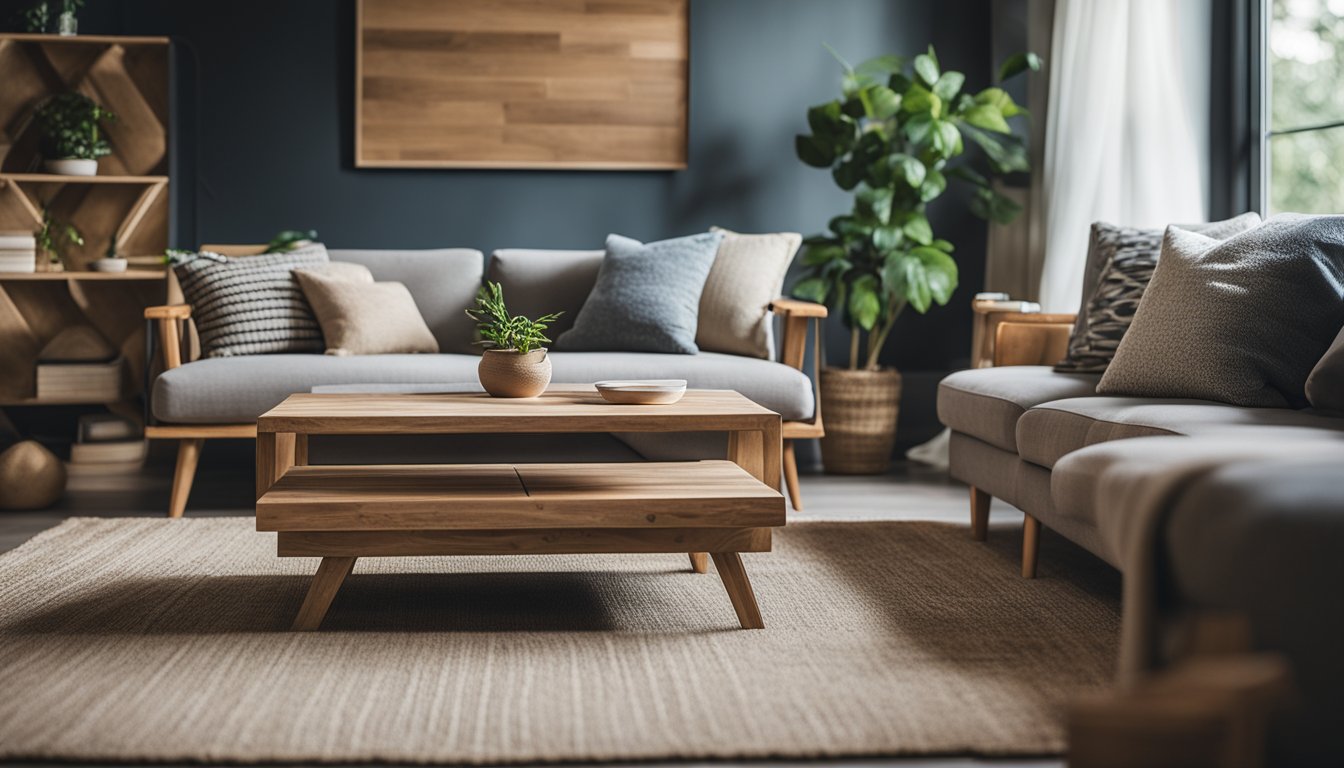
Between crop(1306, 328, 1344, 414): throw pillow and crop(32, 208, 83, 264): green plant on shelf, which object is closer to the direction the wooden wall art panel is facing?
the throw pillow

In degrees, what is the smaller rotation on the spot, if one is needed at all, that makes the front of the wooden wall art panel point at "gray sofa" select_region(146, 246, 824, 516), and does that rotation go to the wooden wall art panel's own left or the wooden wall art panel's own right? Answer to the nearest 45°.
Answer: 0° — it already faces it

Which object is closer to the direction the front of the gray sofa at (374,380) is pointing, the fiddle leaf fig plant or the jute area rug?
the jute area rug

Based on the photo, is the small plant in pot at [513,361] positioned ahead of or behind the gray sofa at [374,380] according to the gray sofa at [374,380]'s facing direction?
ahead

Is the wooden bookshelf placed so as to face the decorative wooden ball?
yes

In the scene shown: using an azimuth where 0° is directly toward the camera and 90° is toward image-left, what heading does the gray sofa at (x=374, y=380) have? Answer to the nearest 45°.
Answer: approximately 0°

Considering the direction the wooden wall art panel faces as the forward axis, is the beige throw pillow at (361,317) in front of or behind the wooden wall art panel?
in front

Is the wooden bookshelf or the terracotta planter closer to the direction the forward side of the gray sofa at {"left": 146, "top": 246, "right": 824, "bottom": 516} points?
the terracotta planter
